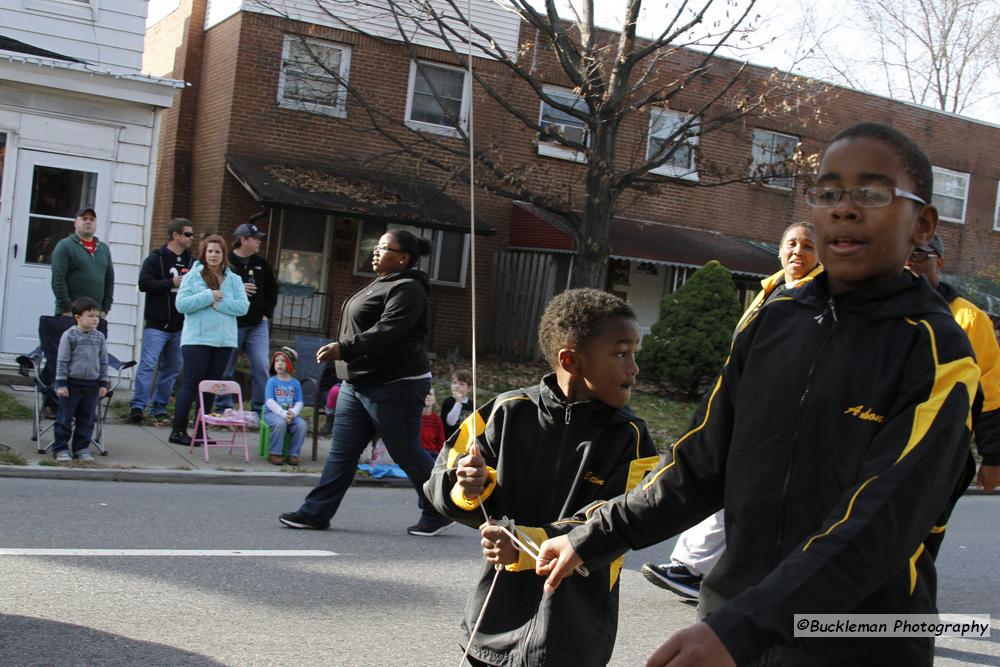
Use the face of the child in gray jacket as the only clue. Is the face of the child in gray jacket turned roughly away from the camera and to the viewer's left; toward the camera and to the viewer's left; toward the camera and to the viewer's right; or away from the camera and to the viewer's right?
toward the camera and to the viewer's right

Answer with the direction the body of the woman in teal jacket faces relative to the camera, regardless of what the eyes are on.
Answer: toward the camera

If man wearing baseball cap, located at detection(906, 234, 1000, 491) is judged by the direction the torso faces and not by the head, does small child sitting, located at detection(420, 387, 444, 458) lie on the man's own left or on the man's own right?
on the man's own right

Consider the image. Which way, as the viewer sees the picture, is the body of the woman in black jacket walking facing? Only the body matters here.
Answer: to the viewer's left

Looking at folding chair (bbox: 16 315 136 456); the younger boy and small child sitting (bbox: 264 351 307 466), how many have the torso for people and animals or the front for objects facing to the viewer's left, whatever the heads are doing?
0

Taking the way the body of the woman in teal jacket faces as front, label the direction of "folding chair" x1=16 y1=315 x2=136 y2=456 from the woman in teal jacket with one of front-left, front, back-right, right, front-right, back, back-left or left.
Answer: right

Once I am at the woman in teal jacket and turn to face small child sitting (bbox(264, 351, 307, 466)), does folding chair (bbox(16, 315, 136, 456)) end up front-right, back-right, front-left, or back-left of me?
back-right

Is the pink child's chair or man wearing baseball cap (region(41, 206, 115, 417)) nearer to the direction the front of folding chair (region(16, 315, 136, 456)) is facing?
the pink child's chair

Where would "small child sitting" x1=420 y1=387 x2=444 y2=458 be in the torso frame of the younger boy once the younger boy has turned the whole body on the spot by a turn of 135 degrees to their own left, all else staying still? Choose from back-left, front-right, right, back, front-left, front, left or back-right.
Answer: front-left

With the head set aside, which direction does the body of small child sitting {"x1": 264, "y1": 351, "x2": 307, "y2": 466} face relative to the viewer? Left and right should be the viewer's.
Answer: facing the viewer

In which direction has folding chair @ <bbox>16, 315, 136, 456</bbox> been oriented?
toward the camera

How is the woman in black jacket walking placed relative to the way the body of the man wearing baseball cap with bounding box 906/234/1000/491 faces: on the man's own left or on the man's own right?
on the man's own right
